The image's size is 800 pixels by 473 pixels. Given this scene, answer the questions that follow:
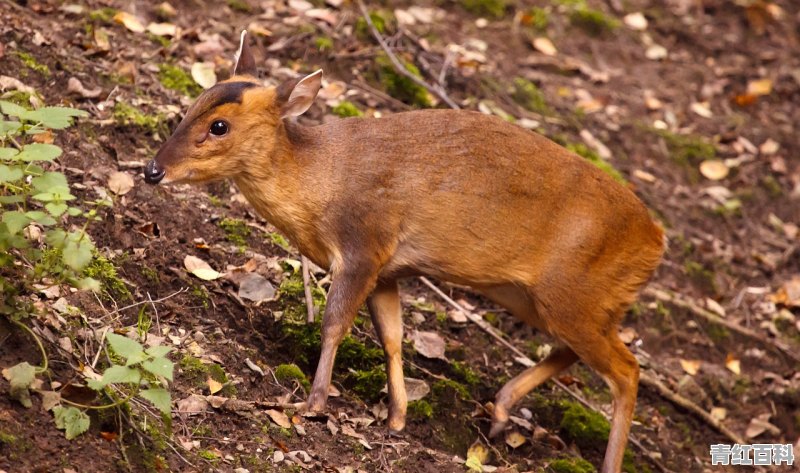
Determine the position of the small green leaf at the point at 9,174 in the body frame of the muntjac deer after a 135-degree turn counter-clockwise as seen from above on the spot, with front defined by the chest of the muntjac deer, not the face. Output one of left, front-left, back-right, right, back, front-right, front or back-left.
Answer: right

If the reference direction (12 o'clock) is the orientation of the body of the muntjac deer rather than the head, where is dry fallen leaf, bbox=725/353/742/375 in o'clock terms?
The dry fallen leaf is roughly at 5 o'clock from the muntjac deer.

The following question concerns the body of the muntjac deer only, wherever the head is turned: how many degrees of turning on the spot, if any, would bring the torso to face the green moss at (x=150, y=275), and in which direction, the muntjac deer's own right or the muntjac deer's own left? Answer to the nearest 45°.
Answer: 0° — it already faces it

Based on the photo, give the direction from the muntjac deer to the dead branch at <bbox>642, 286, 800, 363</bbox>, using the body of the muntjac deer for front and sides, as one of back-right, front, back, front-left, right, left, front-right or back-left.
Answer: back-right

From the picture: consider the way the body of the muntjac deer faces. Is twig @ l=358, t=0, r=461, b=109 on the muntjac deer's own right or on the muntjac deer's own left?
on the muntjac deer's own right

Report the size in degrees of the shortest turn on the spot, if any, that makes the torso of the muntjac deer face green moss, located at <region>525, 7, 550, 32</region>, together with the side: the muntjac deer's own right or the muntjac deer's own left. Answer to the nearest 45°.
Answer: approximately 90° to the muntjac deer's own right

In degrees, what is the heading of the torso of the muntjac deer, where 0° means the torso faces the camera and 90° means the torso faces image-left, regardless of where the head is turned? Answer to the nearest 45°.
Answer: approximately 90°

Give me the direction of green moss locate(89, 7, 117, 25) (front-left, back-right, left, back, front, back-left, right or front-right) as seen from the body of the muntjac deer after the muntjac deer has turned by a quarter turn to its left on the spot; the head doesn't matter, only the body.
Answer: back-right

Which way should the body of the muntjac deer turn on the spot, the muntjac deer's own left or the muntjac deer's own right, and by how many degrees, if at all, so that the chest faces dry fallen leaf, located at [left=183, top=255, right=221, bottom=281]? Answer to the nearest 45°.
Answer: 0° — it already faces it

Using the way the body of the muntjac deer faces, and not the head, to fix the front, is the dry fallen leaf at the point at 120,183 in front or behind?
in front

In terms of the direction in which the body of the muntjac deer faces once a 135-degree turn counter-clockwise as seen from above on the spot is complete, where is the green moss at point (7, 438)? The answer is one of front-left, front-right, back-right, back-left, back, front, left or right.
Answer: right

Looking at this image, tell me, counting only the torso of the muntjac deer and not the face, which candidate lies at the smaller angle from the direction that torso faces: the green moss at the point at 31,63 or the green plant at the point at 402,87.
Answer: the green moss

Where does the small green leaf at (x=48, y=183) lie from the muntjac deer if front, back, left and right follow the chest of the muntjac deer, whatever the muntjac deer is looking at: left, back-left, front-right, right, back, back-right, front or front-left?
front-left

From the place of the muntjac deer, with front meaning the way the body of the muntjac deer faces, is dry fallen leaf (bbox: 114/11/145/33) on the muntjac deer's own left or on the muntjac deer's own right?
on the muntjac deer's own right
